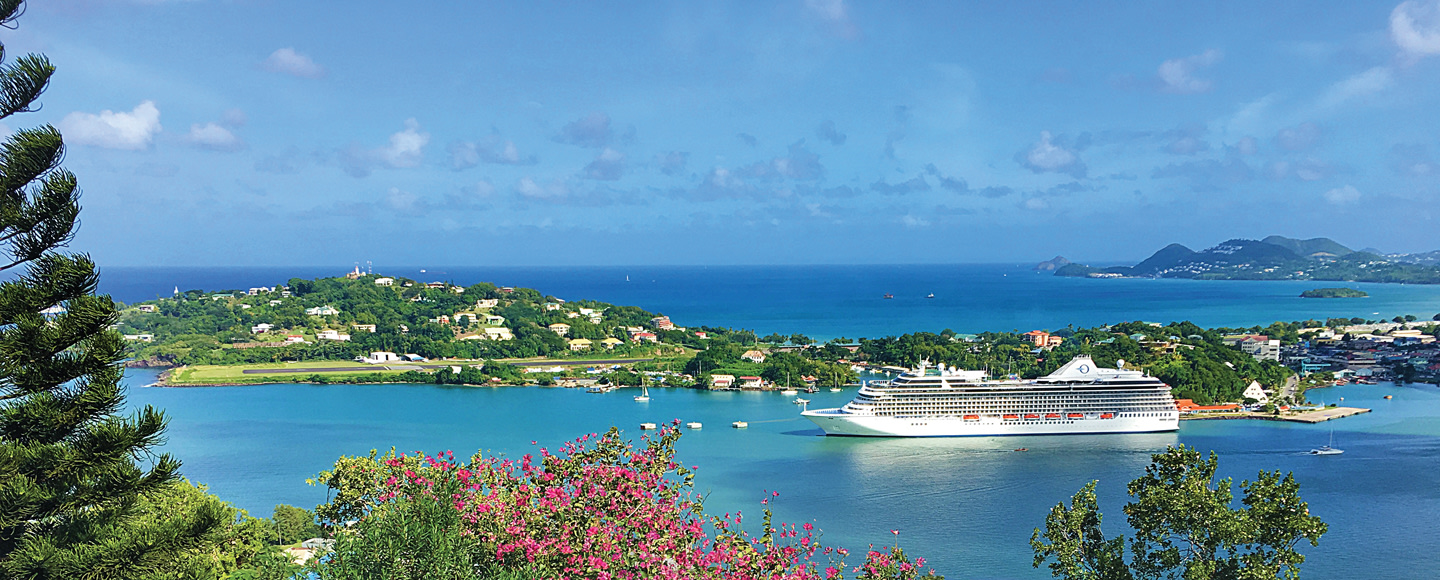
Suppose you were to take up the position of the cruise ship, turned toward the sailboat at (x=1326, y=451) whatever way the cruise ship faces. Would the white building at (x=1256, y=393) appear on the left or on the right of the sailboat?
left

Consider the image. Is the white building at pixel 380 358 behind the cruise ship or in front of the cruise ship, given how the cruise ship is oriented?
in front

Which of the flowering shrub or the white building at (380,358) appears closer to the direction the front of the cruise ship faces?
the white building

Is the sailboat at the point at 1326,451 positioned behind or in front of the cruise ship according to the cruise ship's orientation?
behind

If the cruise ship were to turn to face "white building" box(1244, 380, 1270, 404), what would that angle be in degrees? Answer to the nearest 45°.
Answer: approximately 135° to its right

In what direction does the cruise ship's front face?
to the viewer's left

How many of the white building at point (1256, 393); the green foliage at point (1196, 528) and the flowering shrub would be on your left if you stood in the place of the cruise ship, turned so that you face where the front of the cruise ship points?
2

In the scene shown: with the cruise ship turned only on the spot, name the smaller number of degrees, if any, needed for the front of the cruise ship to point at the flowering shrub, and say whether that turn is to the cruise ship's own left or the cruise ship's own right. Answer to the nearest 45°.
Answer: approximately 90° to the cruise ship's own left

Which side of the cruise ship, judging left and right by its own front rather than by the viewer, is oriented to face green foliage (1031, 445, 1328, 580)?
left

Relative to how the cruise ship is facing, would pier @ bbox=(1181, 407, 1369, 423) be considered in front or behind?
behind

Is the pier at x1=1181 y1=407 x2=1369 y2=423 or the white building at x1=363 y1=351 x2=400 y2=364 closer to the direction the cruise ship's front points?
the white building
